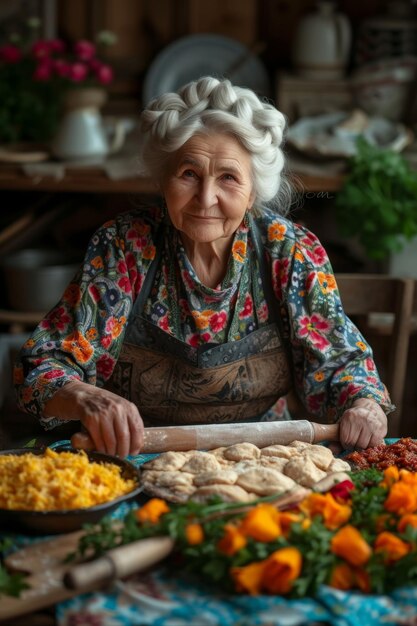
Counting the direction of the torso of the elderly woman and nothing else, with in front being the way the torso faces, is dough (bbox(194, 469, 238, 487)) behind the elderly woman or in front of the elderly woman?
in front

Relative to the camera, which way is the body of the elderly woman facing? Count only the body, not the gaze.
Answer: toward the camera

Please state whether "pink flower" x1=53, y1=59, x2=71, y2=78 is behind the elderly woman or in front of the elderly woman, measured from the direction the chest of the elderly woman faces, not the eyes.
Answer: behind

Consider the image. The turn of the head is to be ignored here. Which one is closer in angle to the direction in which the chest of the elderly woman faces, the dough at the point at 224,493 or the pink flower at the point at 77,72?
the dough

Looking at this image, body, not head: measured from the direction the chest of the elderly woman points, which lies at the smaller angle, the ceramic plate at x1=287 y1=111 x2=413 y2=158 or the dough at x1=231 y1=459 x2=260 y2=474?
the dough

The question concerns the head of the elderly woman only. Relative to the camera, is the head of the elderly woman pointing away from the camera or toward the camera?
toward the camera

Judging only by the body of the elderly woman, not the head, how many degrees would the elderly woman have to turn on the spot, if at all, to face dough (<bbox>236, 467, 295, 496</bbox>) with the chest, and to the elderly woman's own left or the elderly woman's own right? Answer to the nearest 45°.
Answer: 0° — they already face it

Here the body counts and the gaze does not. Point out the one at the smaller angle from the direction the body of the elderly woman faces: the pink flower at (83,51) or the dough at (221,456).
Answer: the dough

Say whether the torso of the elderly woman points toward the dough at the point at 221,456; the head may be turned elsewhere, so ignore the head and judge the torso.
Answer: yes

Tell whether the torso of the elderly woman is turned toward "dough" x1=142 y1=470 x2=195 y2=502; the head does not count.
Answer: yes

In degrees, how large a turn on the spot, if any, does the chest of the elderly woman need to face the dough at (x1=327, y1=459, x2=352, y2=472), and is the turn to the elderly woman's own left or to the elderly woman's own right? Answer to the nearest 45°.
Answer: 0° — they already face it

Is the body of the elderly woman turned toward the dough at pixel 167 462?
yes

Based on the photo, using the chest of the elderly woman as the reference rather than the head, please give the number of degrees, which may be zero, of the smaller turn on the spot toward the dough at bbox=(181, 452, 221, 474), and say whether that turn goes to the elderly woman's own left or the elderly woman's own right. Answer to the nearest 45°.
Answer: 0° — they already face it

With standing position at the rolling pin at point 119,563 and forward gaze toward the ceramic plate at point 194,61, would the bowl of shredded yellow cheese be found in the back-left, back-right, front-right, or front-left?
front-left

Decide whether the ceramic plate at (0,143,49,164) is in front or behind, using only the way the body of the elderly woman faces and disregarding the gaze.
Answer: behind

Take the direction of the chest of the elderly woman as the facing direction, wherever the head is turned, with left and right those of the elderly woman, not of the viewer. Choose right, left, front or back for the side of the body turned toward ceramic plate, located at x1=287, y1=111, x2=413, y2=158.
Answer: back

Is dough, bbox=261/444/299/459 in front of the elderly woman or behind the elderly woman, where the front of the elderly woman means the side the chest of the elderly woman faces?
in front
